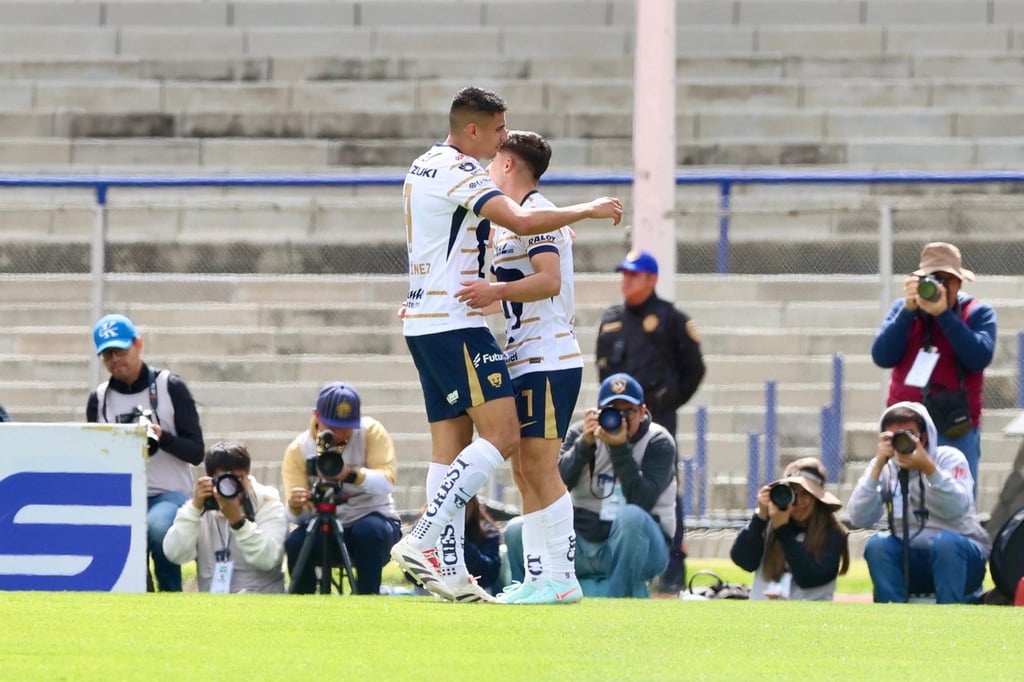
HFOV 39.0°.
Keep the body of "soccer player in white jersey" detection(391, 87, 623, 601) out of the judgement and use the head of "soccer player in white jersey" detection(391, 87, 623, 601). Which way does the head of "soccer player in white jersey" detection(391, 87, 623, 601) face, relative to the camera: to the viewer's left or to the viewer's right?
to the viewer's right

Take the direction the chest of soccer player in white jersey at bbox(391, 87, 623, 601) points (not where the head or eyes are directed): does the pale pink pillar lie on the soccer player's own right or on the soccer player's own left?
on the soccer player's own left

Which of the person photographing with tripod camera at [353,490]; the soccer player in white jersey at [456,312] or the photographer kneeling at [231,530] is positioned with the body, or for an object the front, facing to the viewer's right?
the soccer player in white jersey

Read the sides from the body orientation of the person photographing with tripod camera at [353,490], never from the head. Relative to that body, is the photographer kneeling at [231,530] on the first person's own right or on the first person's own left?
on the first person's own right

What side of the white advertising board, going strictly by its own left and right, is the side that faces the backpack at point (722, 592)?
left

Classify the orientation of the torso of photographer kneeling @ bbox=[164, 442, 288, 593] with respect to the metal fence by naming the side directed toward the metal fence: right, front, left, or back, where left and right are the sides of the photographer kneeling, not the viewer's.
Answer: back

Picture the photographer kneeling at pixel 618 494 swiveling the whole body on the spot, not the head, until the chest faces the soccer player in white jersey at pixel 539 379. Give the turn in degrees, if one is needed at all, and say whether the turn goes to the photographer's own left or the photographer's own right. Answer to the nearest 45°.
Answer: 0° — they already face them

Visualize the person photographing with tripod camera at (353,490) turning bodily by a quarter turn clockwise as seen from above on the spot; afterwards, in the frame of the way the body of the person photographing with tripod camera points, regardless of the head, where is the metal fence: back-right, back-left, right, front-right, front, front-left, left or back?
right

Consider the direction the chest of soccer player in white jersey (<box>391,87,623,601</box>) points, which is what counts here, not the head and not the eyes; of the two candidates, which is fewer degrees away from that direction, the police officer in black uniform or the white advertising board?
the police officer in black uniform
